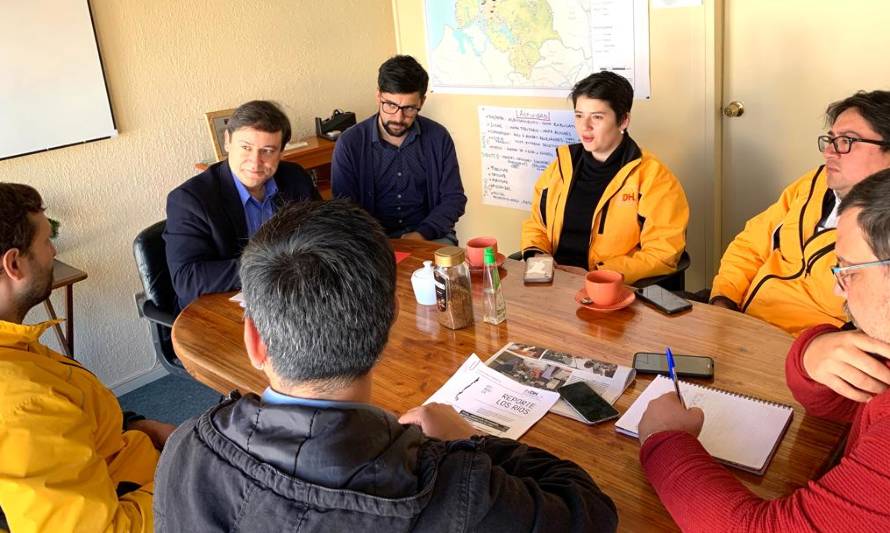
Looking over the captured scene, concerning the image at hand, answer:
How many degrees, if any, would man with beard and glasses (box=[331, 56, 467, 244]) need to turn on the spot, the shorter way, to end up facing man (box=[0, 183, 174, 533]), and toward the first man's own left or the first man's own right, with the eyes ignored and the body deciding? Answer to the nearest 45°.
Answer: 0° — they already face them

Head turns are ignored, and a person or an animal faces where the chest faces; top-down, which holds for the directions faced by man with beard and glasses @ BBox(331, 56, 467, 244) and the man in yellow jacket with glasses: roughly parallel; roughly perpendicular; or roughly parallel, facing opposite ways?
roughly perpendicular

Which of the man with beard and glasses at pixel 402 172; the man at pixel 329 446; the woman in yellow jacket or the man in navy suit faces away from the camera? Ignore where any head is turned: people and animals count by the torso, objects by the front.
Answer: the man

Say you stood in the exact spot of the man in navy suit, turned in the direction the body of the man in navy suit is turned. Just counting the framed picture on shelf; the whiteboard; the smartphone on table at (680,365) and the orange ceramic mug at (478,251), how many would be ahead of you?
2

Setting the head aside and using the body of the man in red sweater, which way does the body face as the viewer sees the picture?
to the viewer's left

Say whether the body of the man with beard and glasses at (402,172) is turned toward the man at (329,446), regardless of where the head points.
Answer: yes

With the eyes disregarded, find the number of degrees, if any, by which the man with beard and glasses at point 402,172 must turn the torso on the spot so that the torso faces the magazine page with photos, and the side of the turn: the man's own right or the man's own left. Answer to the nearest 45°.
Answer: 0° — they already face it

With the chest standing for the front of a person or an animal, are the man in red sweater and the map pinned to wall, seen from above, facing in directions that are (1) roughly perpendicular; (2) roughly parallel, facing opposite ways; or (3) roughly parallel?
roughly perpendicular

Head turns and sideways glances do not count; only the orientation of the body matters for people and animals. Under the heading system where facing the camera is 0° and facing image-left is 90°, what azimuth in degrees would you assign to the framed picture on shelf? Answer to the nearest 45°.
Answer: approximately 315°

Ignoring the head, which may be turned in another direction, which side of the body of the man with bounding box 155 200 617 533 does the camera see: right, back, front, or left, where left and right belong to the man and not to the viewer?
back

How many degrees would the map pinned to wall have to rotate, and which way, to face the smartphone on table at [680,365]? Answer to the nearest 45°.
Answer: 0° — it already faces it

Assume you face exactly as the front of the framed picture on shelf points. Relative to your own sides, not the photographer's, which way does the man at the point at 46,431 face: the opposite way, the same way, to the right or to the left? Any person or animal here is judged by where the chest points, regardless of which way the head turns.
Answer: to the left

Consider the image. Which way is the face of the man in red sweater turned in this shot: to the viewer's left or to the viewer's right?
to the viewer's left

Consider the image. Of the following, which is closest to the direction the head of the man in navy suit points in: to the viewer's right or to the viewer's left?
to the viewer's right
